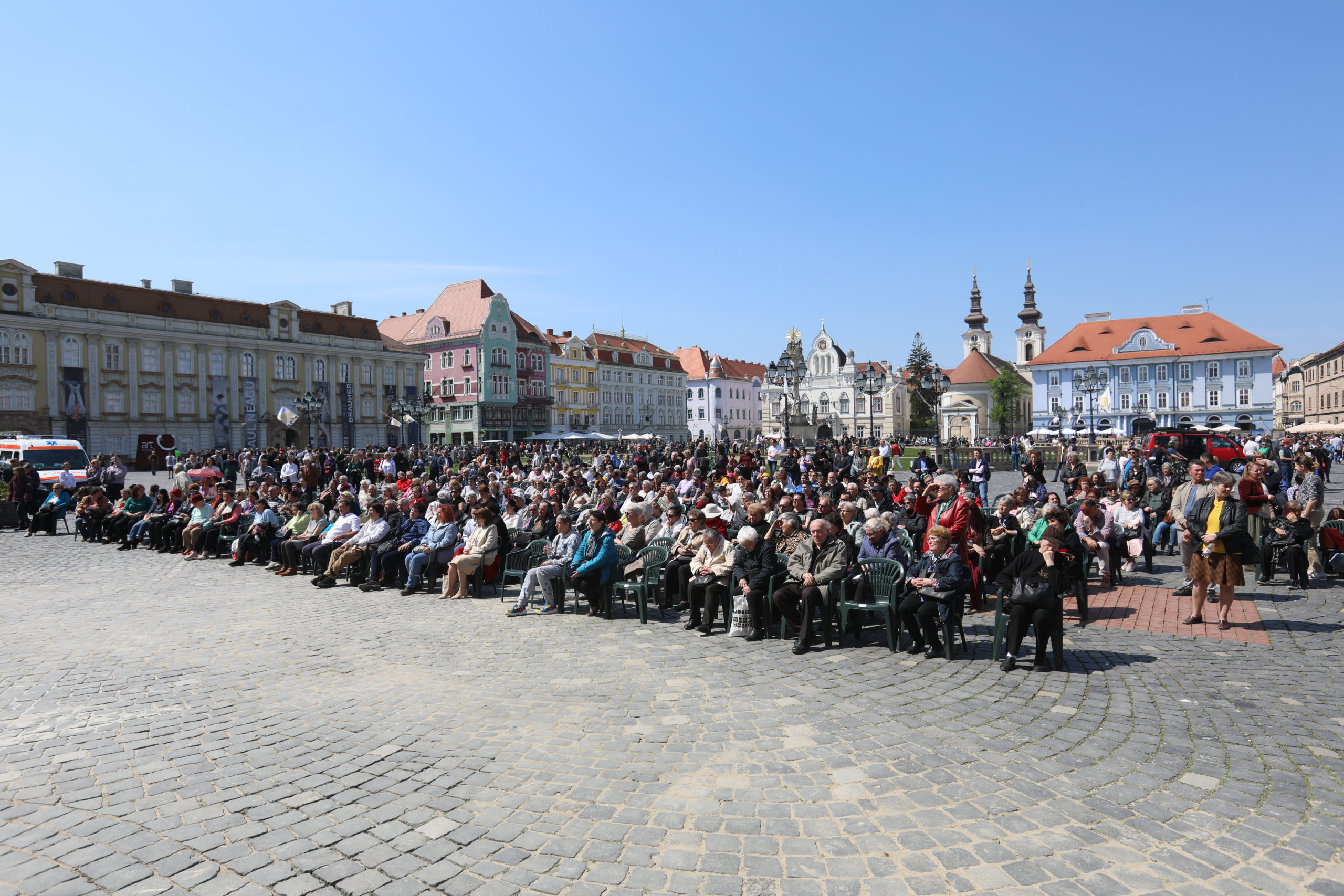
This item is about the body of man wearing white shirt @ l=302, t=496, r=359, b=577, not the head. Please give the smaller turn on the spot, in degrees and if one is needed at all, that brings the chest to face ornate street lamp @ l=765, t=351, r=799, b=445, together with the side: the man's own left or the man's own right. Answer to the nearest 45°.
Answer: approximately 180°

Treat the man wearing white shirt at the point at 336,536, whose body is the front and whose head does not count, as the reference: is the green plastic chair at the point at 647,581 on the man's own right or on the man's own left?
on the man's own left

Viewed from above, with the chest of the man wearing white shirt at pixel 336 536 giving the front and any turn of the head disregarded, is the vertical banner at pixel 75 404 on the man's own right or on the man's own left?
on the man's own right

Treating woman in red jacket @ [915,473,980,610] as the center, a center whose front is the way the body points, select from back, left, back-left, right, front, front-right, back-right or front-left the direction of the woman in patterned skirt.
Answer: back-left

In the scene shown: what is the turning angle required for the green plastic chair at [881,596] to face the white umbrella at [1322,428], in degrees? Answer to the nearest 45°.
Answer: approximately 180°

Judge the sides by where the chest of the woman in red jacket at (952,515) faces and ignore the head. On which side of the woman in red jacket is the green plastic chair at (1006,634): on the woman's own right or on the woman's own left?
on the woman's own left
